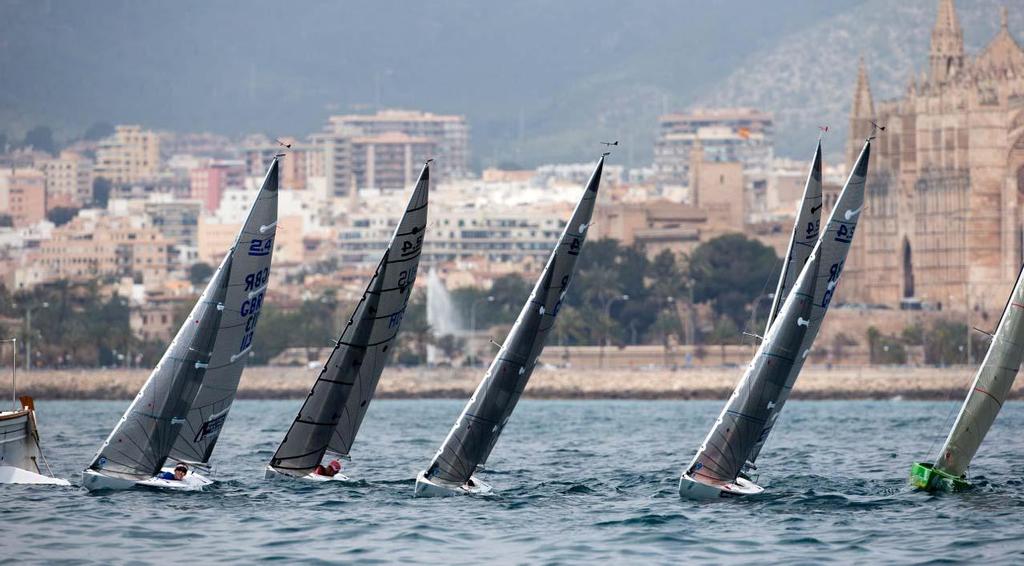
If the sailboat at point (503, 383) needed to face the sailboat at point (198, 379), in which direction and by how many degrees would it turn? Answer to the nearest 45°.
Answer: approximately 45° to its right

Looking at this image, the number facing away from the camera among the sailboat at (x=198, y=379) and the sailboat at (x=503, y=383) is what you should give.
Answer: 0

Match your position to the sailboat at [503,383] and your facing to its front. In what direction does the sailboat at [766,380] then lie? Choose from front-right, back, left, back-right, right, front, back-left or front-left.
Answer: back-left

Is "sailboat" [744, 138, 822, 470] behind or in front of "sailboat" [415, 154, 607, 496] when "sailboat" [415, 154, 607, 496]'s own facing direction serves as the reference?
behind

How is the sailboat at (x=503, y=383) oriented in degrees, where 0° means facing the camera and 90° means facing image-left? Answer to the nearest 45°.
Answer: approximately 45°

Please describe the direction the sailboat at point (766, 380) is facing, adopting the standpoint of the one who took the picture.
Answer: facing the viewer and to the left of the viewer
